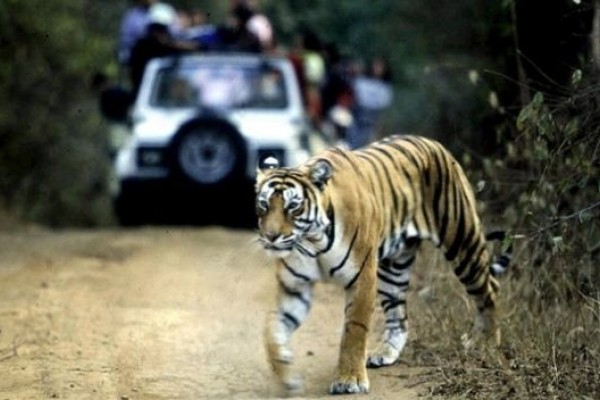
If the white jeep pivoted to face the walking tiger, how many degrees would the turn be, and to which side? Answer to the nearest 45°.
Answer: approximately 180°

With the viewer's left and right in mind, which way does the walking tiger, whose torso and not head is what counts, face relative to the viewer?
facing the viewer and to the left of the viewer

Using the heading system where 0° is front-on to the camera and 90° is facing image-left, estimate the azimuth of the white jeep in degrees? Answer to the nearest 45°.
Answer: approximately 180°

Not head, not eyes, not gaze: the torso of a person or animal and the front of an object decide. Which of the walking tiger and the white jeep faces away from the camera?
the white jeep

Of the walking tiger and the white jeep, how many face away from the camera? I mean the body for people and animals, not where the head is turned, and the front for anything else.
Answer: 1

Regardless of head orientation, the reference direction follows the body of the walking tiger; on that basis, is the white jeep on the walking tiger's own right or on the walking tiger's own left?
on the walking tiger's own right
